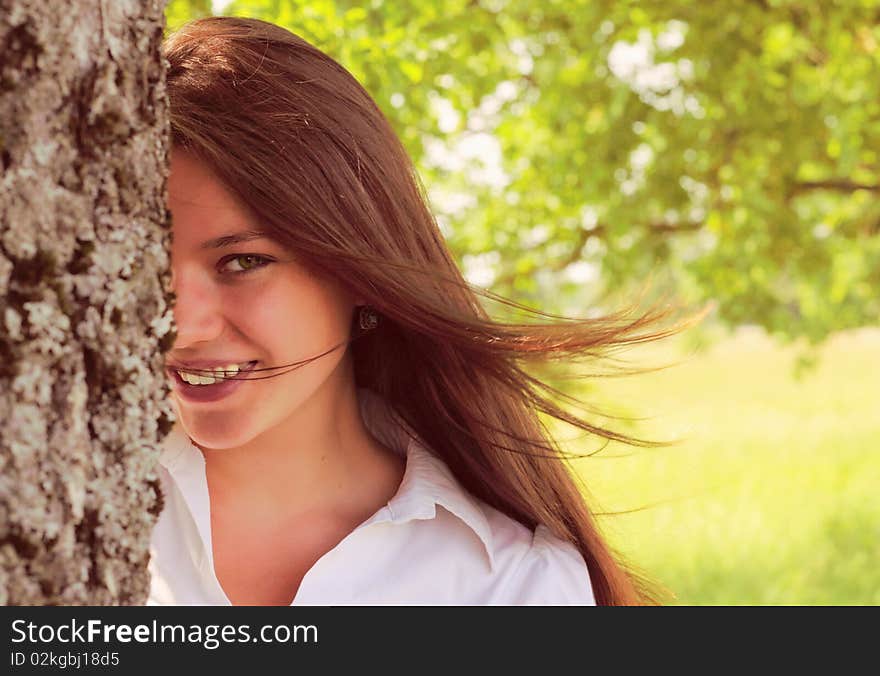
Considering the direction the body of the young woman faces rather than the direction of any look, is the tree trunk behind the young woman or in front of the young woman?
in front

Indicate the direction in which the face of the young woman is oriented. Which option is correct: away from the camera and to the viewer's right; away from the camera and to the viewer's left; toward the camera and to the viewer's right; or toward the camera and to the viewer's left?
toward the camera and to the viewer's left
